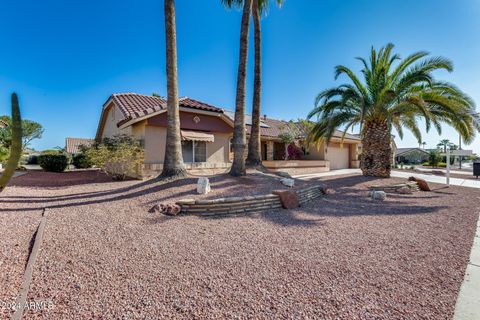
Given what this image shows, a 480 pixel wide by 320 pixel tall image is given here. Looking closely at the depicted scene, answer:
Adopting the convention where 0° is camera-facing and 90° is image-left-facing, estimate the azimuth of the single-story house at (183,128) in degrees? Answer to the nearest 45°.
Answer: approximately 315°

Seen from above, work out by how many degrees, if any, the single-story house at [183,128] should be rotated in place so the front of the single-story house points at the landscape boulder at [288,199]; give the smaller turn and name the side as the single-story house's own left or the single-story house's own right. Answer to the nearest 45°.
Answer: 0° — it already faces it

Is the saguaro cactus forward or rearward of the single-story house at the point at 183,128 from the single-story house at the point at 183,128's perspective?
forward

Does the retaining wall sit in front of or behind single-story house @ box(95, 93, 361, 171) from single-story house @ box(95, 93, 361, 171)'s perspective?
in front

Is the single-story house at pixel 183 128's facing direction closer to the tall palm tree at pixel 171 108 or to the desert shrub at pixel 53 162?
the tall palm tree

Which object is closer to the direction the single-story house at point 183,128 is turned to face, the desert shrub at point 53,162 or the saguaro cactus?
the saguaro cactus

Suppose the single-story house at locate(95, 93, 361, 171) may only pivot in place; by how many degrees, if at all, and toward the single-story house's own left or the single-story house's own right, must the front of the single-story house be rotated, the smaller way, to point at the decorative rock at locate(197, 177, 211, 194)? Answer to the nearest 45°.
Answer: approximately 45° to the single-story house's own right

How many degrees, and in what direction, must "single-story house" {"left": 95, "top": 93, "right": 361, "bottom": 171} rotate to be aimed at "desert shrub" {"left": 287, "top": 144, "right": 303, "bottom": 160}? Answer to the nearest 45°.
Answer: approximately 90° to its left

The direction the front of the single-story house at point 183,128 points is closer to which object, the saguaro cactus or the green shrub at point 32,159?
the saguaro cactus

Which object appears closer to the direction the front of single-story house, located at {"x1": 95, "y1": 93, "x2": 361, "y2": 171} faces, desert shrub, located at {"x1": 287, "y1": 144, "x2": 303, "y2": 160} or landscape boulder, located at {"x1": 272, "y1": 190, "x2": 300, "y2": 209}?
the landscape boulder

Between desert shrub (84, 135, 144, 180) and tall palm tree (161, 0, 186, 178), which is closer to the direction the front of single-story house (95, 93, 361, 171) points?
the tall palm tree

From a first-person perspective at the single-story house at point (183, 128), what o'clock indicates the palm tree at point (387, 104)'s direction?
The palm tree is roughly at 11 o'clock from the single-story house.

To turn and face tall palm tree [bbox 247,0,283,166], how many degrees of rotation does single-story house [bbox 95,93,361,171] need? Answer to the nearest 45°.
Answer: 0° — it already faces it
